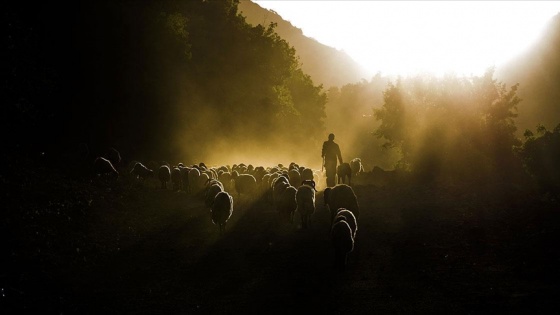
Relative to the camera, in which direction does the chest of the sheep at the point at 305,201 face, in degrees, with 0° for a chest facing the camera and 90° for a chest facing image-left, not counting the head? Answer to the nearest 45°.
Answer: approximately 180°

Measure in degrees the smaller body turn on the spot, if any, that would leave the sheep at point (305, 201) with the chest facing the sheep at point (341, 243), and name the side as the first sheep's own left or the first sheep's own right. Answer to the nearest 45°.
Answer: approximately 180°

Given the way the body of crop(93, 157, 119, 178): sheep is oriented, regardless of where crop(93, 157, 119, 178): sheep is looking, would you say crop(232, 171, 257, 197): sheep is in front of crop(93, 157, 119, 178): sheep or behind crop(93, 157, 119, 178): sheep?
in front

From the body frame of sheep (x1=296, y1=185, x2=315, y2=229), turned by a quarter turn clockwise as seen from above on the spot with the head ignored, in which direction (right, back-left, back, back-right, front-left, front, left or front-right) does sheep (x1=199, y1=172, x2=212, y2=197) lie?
back-left

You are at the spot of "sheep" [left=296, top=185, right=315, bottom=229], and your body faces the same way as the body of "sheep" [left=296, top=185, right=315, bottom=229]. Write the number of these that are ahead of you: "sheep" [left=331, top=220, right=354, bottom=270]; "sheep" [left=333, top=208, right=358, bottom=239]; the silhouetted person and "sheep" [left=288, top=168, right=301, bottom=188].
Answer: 2
